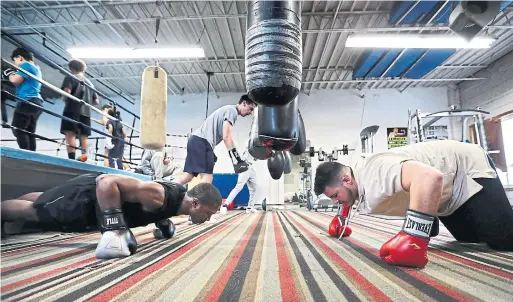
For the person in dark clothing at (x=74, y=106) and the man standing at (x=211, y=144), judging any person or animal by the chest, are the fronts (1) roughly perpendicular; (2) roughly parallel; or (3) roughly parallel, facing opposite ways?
roughly perpendicular

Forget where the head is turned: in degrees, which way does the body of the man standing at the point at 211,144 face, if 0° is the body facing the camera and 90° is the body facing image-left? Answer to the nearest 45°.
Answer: approximately 270°

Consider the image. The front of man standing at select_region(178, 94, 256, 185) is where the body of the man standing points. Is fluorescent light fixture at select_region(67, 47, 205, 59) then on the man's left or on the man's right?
on the man's left

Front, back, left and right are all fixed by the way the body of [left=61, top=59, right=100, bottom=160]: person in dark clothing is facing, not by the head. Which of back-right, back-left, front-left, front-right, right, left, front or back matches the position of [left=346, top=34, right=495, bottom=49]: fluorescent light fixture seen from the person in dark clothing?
right

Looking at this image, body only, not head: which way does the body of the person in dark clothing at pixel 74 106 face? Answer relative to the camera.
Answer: away from the camera

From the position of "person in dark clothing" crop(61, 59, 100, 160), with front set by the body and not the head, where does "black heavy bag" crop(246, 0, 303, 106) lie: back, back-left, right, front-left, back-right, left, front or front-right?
back

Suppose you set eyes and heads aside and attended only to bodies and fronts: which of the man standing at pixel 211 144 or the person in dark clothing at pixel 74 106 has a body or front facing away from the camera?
the person in dark clothing

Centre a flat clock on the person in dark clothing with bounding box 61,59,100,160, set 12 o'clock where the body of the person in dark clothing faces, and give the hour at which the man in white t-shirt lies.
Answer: The man in white t-shirt is roughly at 5 o'clock from the person in dark clothing.

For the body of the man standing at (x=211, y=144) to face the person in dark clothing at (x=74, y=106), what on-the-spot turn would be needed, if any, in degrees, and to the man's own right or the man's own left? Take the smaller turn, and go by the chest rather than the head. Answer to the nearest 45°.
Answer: approximately 135° to the man's own left

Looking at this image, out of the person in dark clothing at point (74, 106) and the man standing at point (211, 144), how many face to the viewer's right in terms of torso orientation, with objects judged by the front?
1
